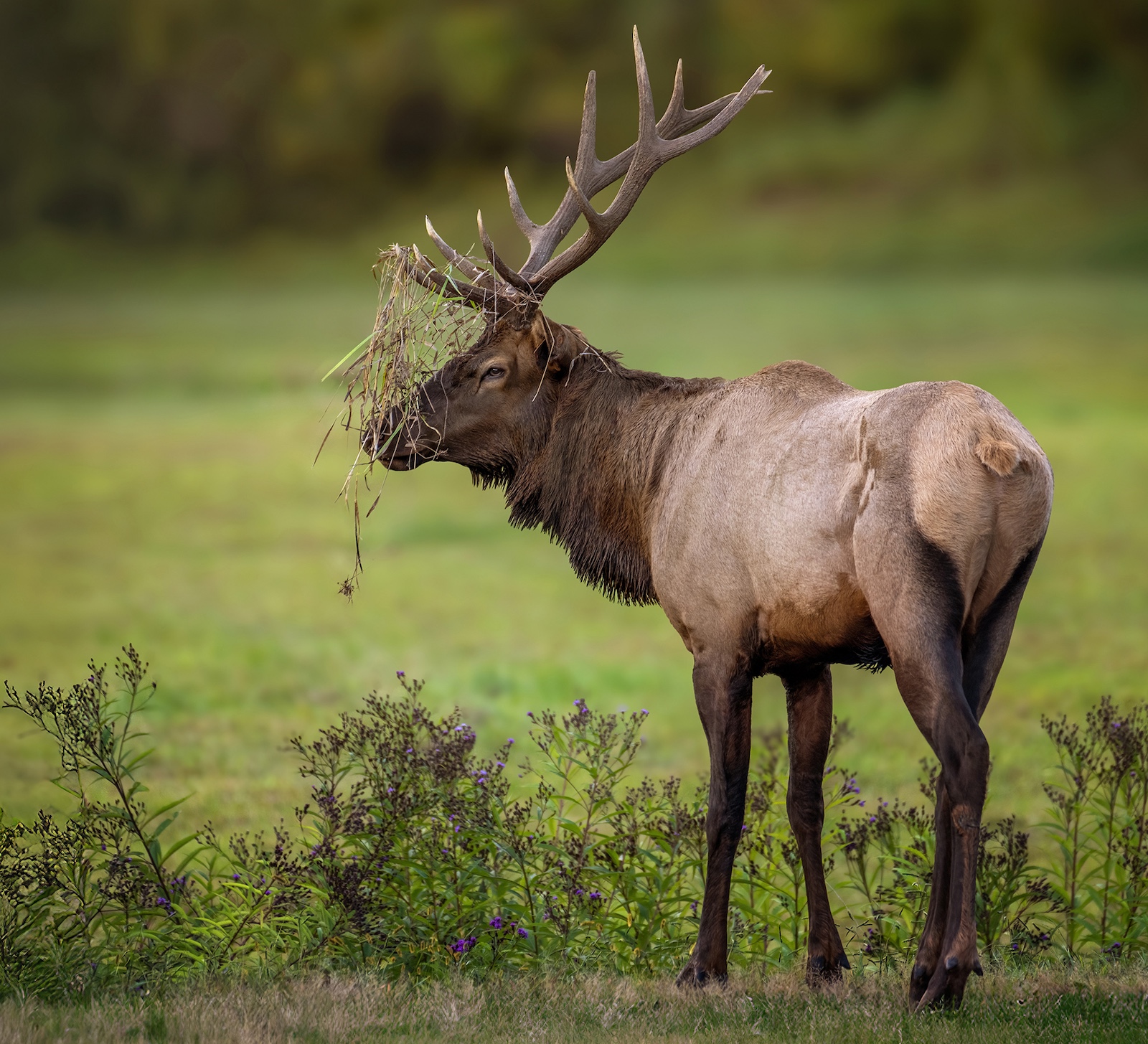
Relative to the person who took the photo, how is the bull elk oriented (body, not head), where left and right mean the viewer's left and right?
facing away from the viewer and to the left of the viewer
